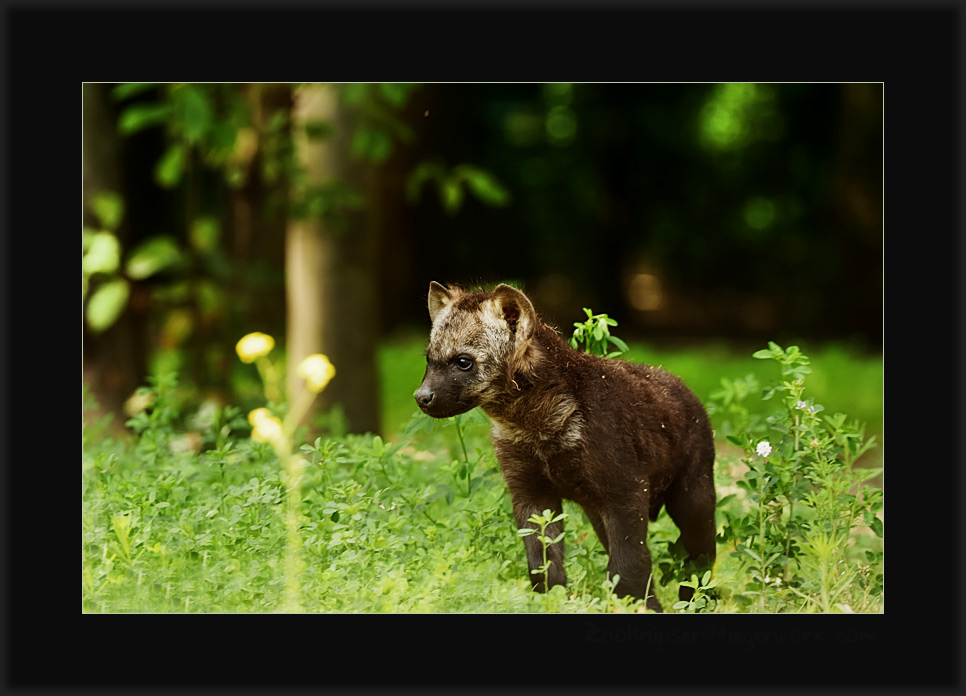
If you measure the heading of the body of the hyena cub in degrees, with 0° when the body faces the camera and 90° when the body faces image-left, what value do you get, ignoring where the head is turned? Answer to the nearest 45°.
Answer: approximately 45°

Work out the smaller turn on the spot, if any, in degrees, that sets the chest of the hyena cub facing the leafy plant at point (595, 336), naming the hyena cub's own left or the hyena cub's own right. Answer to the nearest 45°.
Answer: approximately 135° to the hyena cub's own right

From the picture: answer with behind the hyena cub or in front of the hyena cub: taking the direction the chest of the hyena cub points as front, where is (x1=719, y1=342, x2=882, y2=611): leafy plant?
behind
